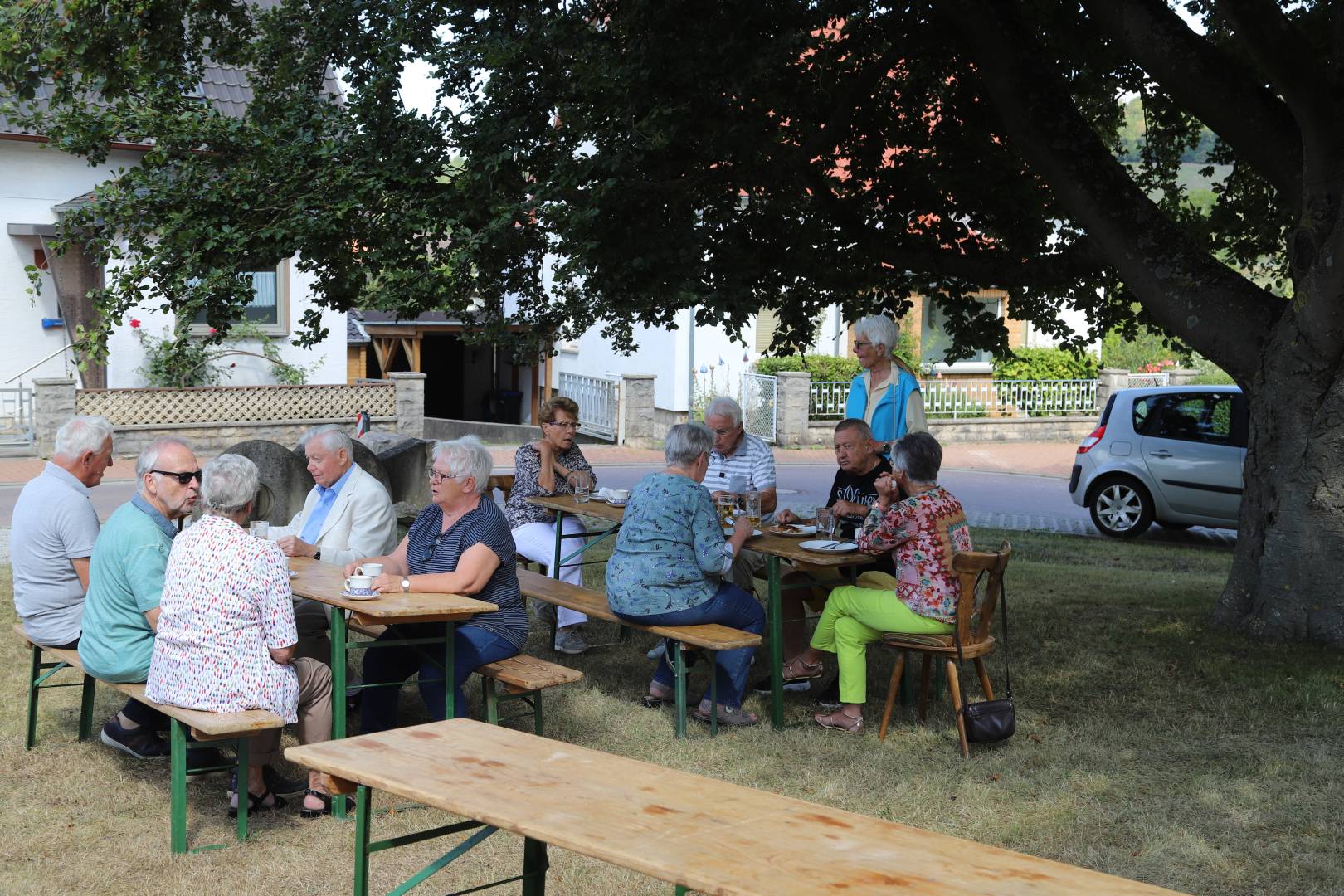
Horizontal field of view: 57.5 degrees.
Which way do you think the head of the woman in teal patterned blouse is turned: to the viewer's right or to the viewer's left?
to the viewer's right

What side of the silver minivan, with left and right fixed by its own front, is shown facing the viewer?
right

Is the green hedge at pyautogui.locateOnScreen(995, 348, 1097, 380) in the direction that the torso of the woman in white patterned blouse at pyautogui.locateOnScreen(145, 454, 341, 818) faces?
yes

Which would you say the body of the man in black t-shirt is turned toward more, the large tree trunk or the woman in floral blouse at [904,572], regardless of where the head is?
the woman in floral blouse

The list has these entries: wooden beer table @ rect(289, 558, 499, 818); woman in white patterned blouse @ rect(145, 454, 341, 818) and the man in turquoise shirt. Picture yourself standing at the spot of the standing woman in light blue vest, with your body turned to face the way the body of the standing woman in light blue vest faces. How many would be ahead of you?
3

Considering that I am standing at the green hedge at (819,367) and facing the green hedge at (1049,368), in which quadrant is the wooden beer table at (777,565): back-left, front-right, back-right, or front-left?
back-right

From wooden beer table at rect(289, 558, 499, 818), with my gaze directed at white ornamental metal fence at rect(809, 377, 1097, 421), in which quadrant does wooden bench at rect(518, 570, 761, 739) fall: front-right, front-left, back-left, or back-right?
front-right

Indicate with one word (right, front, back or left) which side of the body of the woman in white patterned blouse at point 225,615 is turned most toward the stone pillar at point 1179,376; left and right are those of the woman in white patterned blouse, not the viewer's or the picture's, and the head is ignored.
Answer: front

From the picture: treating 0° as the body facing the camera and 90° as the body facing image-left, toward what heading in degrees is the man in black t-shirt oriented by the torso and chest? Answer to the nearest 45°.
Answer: approximately 45°

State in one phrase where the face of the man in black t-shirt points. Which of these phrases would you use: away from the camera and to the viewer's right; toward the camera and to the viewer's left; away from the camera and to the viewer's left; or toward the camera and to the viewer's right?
toward the camera and to the viewer's left

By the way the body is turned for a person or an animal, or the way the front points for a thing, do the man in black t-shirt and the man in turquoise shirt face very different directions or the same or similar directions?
very different directions

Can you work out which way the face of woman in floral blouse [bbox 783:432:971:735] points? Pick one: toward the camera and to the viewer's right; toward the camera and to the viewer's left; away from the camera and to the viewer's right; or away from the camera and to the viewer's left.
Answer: away from the camera and to the viewer's left

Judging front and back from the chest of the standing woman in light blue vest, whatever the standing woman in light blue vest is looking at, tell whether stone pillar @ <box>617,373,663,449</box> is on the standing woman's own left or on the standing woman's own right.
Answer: on the standing woman's own right

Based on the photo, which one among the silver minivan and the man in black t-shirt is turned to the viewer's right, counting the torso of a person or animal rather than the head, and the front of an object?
the silver minivan
